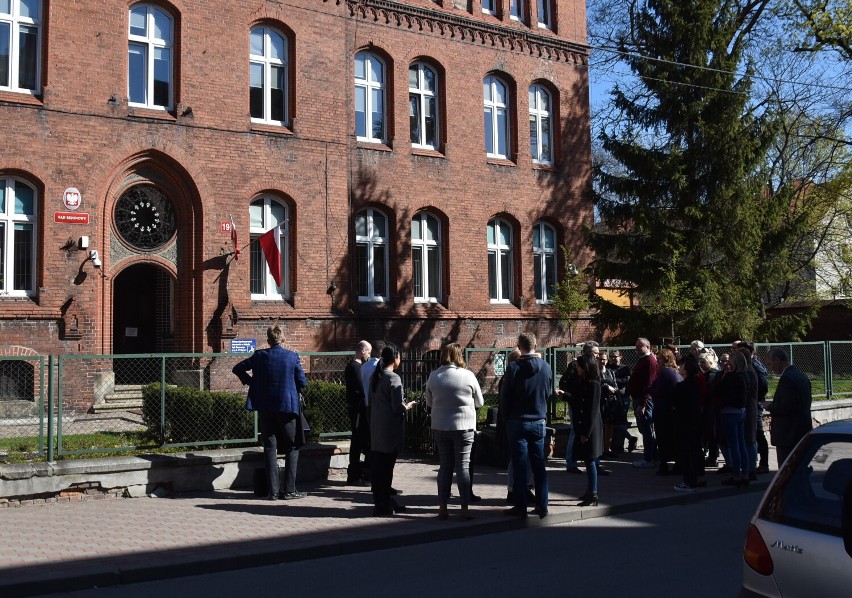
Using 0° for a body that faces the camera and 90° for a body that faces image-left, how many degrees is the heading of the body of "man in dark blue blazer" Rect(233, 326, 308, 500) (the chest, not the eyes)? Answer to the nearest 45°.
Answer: approximately 180°

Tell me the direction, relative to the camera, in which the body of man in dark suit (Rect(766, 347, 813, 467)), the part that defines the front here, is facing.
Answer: to the viewer's left

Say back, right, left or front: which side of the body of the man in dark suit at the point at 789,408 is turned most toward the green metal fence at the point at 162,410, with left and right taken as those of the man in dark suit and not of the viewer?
front

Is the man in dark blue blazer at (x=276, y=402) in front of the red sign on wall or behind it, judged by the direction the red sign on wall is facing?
in front

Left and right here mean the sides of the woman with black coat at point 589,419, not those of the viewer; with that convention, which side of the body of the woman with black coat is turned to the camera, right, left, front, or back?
left

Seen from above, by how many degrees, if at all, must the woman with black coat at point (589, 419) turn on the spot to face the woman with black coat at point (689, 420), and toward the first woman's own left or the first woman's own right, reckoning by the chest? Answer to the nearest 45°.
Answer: approximately 135° to the first woman's own right

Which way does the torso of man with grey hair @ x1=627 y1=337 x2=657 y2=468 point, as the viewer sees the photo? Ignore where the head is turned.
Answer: to the viewer's left

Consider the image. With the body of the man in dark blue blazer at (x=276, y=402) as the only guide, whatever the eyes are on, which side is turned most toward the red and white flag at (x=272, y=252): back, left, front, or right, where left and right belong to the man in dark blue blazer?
front

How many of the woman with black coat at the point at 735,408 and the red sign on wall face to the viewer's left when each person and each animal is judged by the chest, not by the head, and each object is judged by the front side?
1

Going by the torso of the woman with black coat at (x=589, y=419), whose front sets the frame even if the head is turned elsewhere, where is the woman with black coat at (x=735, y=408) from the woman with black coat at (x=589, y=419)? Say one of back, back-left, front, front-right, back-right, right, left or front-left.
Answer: back-right

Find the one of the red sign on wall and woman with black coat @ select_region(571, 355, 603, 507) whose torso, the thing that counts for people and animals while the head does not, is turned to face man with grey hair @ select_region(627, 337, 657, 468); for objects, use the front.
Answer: the red sign on wall

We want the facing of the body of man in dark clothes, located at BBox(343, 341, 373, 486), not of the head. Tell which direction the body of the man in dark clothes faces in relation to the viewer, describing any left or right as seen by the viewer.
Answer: facing to the right of the viewer
